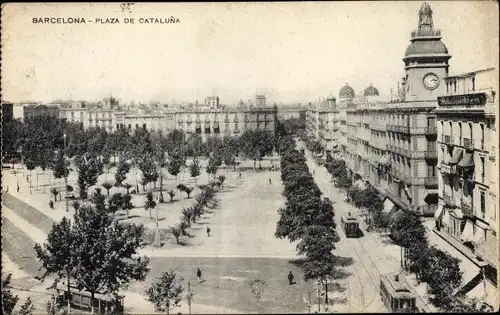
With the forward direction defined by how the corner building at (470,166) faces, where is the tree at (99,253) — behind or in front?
in front

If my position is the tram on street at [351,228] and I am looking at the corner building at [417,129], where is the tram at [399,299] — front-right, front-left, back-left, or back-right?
back-right

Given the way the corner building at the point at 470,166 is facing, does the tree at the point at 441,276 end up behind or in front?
in front

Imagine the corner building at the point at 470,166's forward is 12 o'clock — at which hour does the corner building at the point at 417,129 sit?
the corner building at the point at 417,129 is roughly at 4 o'clock from the corner building at the point at 470,166.

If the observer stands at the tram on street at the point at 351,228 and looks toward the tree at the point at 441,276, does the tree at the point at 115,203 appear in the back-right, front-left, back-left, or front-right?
back-right

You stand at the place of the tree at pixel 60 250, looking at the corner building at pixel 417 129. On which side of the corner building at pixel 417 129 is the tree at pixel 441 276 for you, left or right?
right

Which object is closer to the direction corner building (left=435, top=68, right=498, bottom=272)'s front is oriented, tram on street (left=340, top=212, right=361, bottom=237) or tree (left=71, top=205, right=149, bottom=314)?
the tree

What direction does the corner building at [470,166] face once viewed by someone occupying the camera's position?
facing the viewer and to the left of the viewer

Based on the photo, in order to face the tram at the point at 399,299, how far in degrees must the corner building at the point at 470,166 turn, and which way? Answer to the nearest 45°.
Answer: approximately 45° to its left

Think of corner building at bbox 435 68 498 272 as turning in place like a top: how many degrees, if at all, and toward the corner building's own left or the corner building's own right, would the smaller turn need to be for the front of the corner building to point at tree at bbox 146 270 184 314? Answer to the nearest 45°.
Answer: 0° — it already faces it

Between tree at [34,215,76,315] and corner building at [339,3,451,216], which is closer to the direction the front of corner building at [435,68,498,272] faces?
the tree

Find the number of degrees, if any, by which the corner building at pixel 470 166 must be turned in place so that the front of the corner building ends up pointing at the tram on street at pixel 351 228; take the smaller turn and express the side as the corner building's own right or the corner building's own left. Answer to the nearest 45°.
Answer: approximately 90° to the corner building's own right

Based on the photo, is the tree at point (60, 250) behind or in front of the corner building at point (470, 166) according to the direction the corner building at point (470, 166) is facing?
in front

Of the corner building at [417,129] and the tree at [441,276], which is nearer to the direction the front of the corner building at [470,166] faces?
the tree
